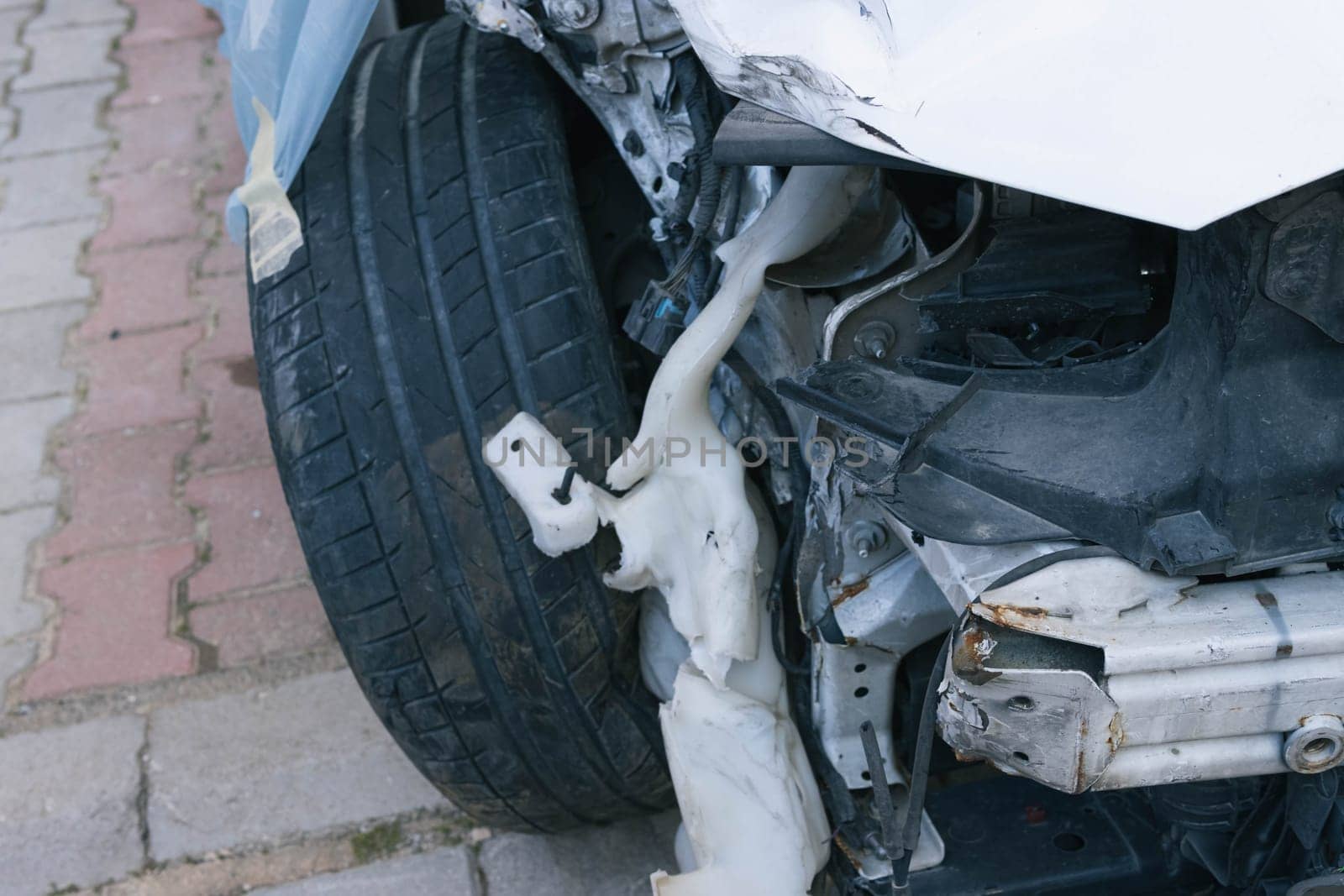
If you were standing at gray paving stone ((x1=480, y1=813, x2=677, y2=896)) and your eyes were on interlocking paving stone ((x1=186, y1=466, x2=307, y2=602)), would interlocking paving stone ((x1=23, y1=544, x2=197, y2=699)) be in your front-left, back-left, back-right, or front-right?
front-left

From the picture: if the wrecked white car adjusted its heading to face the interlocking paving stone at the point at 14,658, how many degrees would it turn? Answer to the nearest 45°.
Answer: approximately 90° to its right

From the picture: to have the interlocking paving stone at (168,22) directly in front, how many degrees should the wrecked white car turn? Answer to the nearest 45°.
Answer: approximately 135° to its right

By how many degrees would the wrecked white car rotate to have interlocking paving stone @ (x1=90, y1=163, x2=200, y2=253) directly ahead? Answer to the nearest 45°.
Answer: approximately 135° to its right

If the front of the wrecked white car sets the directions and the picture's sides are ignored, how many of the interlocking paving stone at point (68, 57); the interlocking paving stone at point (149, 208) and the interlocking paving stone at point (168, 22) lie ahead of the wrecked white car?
0

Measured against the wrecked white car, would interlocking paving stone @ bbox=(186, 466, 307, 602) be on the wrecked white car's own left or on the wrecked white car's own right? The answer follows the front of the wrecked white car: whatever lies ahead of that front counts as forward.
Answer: on the wrecked white car's own right

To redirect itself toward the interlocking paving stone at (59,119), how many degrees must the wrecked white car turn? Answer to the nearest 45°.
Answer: approximately 135° to its right

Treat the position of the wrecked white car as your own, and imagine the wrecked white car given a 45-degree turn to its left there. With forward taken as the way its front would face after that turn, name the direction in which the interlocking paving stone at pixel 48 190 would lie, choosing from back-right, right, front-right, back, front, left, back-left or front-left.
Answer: back

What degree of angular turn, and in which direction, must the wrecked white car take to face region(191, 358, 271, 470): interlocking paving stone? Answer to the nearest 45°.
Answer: approximately 135° to its right

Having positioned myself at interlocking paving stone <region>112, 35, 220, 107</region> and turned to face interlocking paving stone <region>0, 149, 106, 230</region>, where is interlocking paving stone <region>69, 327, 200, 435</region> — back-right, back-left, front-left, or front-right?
front-left

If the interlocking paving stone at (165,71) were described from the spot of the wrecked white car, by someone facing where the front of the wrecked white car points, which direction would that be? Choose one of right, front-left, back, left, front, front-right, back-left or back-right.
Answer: back-right

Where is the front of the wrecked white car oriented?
toward the camera

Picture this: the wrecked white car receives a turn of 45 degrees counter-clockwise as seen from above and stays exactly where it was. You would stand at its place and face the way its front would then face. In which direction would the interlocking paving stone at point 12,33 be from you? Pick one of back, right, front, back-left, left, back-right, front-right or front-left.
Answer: back

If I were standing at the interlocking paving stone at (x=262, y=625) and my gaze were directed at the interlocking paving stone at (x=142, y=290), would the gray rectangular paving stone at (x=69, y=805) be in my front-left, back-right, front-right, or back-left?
back-left
